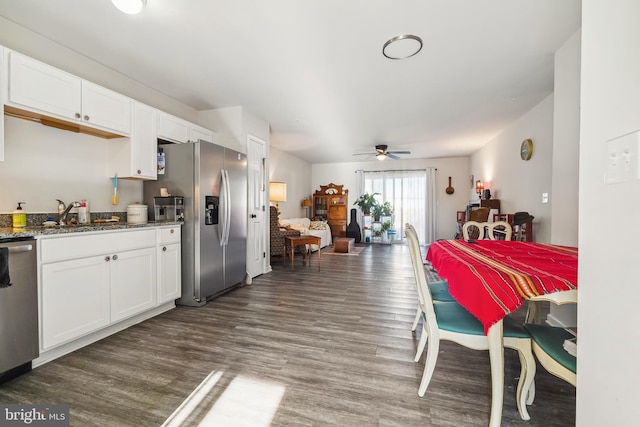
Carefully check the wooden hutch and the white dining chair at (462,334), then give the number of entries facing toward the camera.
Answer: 1

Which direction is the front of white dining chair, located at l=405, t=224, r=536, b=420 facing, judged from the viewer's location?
facing to the right of the viewer

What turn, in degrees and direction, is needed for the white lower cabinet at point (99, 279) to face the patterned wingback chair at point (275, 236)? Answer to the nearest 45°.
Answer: approximately 90° to its left

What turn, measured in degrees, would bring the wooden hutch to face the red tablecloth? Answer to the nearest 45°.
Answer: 0° — it already faces it

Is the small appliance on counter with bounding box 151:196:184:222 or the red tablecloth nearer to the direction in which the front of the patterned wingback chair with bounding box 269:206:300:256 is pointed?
the red tablecloth

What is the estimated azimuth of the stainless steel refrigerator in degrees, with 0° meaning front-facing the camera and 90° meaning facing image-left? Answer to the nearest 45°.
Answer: approximately 315°

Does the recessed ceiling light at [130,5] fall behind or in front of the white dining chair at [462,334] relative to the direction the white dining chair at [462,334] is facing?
behind

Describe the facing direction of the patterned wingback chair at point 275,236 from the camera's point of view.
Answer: facing to the right of the viewer

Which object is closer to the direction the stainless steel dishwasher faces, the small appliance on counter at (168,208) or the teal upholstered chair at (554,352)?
the teal upholstered chair
